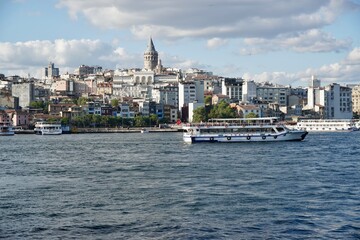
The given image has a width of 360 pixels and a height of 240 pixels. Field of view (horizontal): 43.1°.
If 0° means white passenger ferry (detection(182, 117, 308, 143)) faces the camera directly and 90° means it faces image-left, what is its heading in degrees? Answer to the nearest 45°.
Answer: approximately 270°
